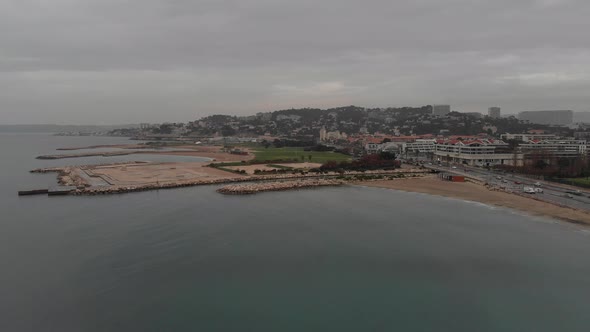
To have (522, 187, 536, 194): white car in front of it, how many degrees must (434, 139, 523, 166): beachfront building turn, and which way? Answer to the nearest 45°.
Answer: approximately 45° to its left

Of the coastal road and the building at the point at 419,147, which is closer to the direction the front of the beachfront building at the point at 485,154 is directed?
the coastal road

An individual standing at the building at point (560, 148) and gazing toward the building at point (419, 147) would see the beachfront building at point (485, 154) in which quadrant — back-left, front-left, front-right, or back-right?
front-left

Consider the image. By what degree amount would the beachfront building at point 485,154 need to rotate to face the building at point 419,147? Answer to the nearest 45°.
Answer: approximately 90° to its right

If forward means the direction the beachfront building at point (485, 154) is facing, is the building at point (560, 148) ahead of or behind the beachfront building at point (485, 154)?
behind

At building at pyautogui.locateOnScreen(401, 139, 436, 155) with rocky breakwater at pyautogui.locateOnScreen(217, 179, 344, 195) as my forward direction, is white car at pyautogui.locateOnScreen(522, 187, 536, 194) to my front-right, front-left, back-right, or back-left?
front-left

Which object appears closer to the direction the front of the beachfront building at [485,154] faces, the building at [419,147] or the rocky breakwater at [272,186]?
the rocky breakwater

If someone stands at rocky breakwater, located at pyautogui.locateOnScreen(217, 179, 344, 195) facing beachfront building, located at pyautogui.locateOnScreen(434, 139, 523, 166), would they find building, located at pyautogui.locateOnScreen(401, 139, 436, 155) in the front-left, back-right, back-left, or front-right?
front-left

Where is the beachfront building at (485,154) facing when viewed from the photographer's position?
facing the viewer and to the left of the viewer
